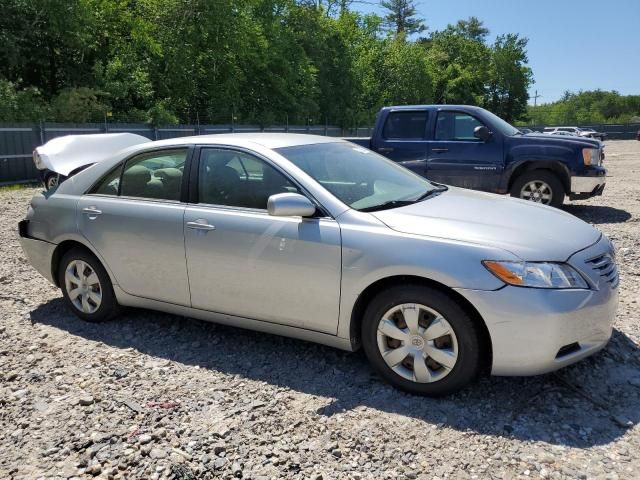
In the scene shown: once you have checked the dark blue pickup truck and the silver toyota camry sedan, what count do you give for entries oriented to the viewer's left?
0

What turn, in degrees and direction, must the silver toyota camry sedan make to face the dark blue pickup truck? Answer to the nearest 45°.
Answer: approximately 90° to its left

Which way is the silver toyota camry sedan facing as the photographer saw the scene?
facing the viewer and to the right of the viewer

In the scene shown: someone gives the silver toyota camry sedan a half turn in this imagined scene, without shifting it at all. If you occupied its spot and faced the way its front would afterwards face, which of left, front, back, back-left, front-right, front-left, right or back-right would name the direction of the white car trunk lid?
front

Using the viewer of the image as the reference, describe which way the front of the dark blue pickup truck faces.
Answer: facing to the right of the viewer

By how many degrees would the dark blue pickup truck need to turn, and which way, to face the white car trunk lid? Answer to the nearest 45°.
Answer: approximately 180°
